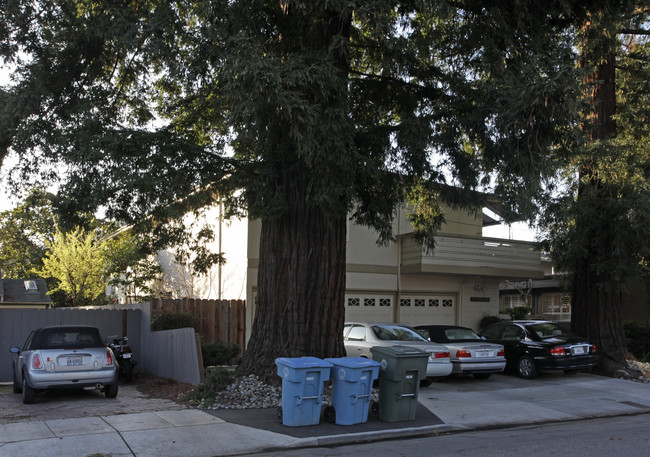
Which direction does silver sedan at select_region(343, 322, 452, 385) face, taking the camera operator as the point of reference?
facing away from the viewer and to the left of the viewer

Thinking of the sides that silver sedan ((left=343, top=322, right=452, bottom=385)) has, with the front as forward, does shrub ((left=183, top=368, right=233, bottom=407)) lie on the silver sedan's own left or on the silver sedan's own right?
on the silver sedan's own left

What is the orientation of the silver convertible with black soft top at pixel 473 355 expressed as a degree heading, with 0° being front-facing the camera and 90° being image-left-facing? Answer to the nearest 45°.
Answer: approximately 135°

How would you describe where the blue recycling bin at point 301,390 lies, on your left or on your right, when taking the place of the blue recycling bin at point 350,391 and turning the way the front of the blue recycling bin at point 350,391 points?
on your right

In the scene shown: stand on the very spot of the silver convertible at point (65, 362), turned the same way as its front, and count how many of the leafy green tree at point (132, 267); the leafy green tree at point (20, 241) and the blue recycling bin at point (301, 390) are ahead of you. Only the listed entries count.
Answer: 2

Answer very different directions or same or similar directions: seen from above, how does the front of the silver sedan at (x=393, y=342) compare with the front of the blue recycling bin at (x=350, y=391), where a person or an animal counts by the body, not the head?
very different directions

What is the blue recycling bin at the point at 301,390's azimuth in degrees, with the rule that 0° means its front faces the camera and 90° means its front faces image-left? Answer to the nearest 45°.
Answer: approximately 315°

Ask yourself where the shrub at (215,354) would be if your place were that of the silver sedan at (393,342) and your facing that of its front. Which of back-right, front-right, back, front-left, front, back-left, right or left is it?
front-left

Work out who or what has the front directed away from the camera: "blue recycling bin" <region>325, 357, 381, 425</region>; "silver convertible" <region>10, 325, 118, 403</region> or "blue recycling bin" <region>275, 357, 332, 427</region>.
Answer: the silver convertible

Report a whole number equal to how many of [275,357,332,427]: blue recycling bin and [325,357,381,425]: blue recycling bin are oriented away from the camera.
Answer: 0

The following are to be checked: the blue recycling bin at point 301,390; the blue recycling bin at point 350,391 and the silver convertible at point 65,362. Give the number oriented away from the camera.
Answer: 1

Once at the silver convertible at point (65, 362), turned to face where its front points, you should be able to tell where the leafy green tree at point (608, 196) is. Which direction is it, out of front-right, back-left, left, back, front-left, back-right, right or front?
right
